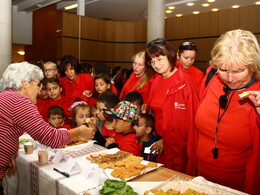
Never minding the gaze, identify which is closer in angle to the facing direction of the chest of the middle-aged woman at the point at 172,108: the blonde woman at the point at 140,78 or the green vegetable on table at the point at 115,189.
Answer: the green vegetable on table

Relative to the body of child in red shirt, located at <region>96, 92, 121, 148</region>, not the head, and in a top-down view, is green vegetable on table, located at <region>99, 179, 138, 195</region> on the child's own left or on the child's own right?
on the child's own left

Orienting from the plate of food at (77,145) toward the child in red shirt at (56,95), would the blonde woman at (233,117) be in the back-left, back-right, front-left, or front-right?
back-right
